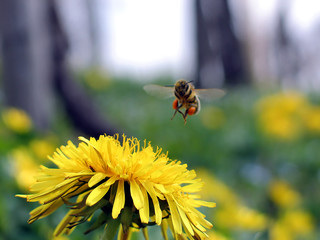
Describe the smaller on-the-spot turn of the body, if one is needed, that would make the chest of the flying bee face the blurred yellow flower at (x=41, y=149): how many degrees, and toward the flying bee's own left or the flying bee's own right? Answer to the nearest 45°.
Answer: approximately 135° to the flying bee's own right

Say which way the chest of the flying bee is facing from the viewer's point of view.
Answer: toward the camera

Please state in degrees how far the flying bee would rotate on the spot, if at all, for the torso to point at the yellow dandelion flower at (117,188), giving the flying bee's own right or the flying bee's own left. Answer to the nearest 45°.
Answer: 0° — it already faces it

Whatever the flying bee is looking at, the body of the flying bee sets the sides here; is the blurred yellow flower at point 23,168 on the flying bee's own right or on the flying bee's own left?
on the flying bee's own right

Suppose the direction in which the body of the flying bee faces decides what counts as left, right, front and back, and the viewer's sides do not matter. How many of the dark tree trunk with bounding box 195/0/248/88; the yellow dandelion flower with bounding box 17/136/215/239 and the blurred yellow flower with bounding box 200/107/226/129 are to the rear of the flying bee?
2

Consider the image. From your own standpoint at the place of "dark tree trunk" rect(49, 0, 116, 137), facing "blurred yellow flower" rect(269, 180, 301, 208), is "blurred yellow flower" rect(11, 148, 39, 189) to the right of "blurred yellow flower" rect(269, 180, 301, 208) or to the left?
right

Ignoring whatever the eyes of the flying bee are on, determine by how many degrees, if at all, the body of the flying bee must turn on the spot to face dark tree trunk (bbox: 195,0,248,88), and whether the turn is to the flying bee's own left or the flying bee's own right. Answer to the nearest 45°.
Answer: approximately 180°

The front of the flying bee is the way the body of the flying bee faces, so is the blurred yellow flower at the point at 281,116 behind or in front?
behind

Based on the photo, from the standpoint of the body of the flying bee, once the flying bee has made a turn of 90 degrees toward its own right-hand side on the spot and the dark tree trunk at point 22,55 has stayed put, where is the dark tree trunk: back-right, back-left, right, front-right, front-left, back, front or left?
front-right

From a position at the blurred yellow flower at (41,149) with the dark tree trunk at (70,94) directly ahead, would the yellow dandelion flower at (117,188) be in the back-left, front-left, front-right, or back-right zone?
back-right
